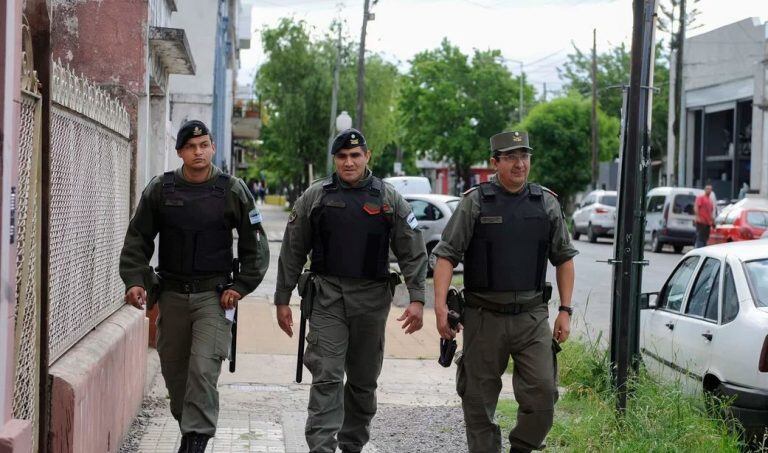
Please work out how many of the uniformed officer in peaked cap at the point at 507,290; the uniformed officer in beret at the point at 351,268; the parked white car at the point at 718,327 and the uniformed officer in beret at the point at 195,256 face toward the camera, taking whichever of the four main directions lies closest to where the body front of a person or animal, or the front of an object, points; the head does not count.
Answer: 3

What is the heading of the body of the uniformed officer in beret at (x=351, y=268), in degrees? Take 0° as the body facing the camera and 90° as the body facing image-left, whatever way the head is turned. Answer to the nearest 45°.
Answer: approximately 0°

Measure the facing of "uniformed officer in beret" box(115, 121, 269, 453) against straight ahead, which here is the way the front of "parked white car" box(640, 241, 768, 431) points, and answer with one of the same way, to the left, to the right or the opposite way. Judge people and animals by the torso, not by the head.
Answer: the opposite way

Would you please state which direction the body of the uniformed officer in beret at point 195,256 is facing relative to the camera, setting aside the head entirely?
toward the camera

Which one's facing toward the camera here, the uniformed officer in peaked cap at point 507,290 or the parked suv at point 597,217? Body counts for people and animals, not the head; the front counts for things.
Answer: the uniformed officer in peaked cap

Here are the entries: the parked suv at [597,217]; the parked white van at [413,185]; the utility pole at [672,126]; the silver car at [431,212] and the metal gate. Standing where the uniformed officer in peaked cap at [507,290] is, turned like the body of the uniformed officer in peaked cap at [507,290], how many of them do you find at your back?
4

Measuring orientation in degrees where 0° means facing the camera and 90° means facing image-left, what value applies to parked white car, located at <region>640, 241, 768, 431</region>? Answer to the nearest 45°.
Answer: approximately 135°

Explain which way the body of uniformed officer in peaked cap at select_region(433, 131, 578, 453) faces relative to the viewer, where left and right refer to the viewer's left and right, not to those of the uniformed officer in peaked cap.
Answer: facing the viewer

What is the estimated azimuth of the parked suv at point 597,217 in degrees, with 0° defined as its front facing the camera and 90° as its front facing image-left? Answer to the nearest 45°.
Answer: approximately 135°

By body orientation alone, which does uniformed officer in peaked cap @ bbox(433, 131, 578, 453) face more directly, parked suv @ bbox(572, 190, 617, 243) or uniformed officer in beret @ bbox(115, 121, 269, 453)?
the uniformed officer in beret

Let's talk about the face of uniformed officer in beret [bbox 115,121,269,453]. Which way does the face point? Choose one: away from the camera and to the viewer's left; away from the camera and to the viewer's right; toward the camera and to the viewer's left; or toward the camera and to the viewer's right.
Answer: toward the camera and to the viewer's right
